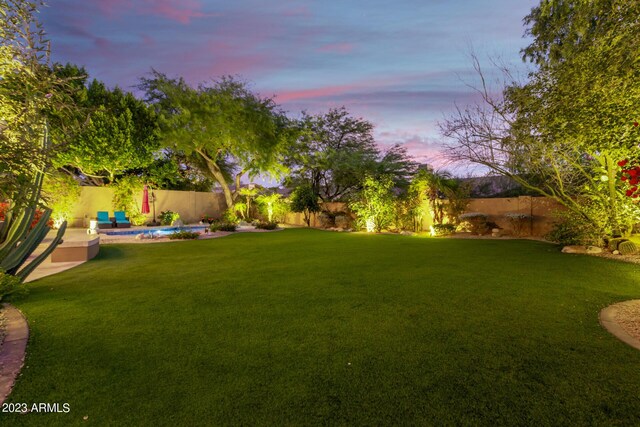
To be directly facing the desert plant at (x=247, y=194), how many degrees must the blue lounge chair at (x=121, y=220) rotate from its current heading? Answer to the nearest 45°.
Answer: approximately 45° to its left

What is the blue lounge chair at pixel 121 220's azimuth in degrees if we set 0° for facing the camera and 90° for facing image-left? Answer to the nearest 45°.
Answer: approximately 315°

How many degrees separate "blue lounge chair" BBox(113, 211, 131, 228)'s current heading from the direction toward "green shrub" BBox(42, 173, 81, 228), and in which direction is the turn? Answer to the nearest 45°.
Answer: approximately 135° to its right

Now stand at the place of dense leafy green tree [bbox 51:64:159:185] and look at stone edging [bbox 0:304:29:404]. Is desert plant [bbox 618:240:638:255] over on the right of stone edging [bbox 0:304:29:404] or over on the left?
left

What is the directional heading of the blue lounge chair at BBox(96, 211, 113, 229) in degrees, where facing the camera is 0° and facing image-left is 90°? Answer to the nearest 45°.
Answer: approximately 315°

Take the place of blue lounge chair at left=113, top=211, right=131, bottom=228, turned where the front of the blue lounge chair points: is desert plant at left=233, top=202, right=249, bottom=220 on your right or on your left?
on your left
